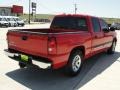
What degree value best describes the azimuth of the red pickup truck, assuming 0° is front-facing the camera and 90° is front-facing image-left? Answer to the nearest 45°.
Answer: approximately 225°
